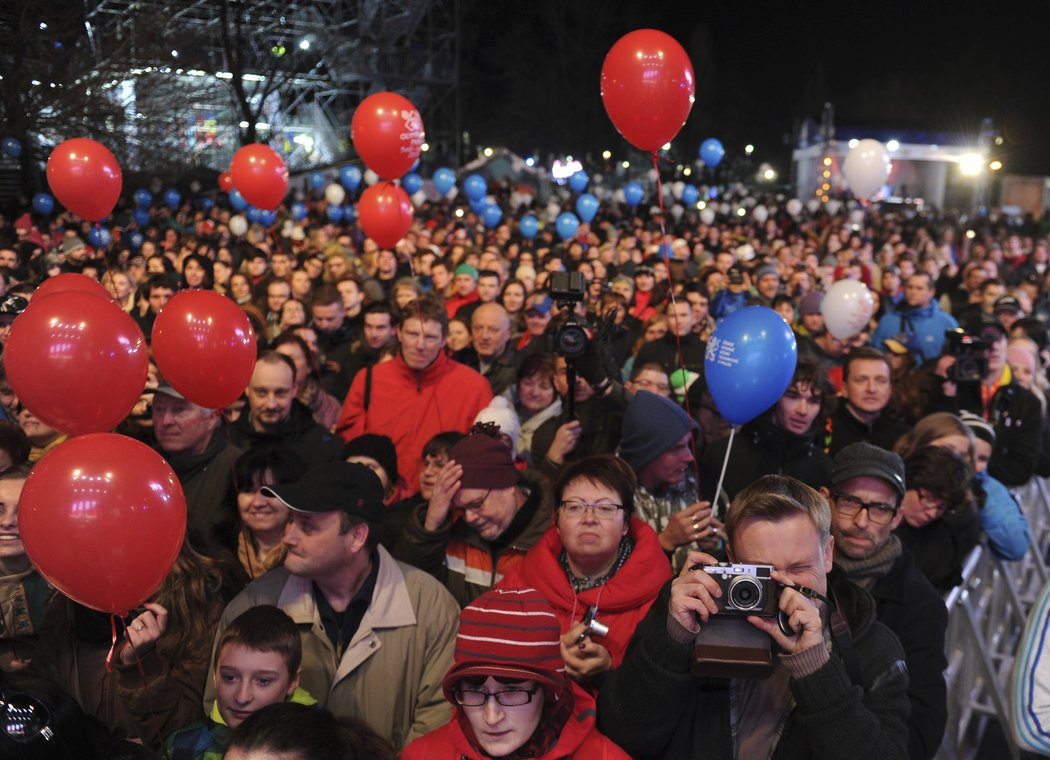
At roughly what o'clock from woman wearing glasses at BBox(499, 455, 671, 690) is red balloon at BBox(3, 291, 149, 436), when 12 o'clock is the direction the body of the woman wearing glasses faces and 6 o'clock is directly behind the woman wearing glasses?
The red balloon is roughly at 3 o'clock from the woman wearing glasses.

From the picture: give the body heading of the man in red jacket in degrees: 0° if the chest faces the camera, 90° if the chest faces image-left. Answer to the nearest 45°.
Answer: approximately 0°

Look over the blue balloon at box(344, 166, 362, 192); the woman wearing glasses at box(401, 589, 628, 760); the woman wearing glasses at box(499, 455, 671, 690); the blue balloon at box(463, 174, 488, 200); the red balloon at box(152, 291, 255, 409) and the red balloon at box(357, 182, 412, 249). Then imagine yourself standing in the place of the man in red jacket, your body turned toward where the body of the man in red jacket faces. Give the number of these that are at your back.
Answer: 3

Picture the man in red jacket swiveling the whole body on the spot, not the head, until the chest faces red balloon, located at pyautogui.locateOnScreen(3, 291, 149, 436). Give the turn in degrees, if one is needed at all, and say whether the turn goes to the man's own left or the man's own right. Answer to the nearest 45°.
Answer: approximately 45° to the man's own right

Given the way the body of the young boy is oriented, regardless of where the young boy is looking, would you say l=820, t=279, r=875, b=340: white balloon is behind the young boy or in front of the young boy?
behind

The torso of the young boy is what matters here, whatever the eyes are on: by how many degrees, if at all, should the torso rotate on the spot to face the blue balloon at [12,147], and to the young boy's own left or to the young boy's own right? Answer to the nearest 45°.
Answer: approximately 135° to the young boy's own right

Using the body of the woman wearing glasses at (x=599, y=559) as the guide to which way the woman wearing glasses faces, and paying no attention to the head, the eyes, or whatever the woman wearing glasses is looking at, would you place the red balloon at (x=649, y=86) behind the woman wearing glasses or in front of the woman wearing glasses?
behind

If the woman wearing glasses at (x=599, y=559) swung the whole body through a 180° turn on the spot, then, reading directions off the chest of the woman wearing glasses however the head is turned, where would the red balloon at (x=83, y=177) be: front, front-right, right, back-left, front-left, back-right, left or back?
front-left

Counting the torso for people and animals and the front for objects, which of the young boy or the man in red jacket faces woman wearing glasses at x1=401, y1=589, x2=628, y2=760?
the man in red jacket

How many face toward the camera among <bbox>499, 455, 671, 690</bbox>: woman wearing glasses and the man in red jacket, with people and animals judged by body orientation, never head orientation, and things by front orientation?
2

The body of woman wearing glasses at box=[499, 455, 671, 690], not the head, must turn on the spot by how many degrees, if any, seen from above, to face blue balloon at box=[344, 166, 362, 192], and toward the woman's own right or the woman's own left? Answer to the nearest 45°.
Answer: approximately 180°

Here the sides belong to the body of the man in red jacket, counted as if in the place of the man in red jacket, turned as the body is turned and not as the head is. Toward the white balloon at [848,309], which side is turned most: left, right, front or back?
left

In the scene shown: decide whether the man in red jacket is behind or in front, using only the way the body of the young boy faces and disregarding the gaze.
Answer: behind

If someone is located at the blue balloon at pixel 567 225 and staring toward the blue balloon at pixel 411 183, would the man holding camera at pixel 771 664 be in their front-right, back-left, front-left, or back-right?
back-left
